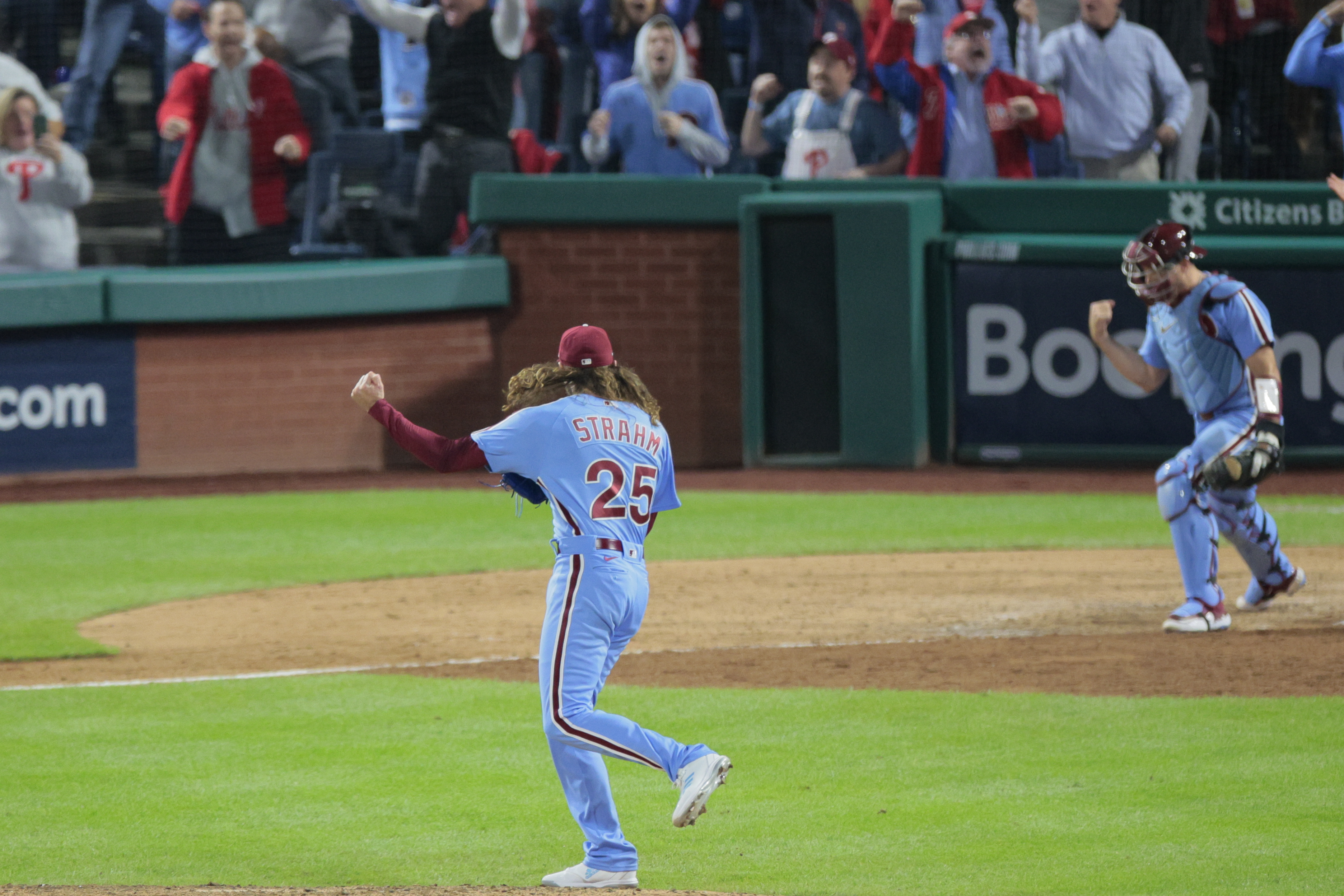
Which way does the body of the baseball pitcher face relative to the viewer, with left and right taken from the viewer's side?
facing away from the viewer and to the left of the viewer

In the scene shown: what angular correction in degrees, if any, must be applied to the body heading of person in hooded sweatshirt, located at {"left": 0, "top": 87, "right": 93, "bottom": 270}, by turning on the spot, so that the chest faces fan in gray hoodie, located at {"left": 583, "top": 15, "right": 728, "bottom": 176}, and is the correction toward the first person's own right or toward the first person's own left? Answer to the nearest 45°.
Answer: approximately 90° to the first person's own left

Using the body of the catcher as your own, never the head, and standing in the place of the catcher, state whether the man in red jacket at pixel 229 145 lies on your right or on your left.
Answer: on your right

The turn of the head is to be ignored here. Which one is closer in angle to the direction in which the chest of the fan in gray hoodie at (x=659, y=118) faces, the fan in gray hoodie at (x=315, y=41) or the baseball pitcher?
the baseball pitcher

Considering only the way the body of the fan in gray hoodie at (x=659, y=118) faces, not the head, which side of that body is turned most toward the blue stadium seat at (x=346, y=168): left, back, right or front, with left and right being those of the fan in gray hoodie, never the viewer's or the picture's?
right
